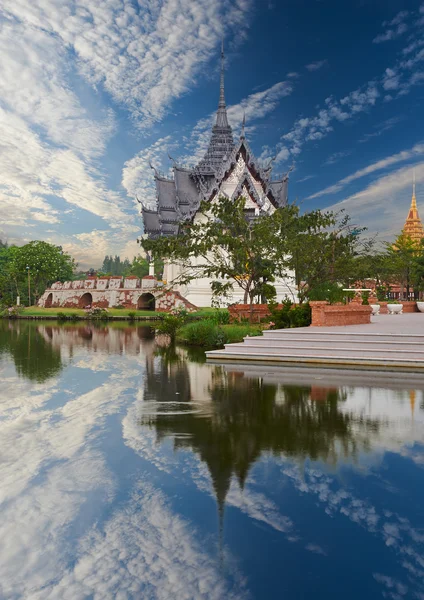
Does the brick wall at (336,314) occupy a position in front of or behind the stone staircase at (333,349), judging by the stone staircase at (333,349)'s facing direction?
behind

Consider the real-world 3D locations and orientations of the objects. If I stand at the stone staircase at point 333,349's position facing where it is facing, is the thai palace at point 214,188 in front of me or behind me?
behind

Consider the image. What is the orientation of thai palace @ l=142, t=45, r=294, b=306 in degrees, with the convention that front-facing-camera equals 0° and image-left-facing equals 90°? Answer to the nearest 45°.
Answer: approximately 315°

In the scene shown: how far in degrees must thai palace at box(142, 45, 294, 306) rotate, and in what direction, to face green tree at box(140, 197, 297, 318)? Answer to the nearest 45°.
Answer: approximately 45° to its right

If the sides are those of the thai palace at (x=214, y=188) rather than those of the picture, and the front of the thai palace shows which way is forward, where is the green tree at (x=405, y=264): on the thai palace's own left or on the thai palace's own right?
on the thai palace's own left

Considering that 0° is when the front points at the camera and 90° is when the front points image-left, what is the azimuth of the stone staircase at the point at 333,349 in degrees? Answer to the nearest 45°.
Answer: approximately 0°
